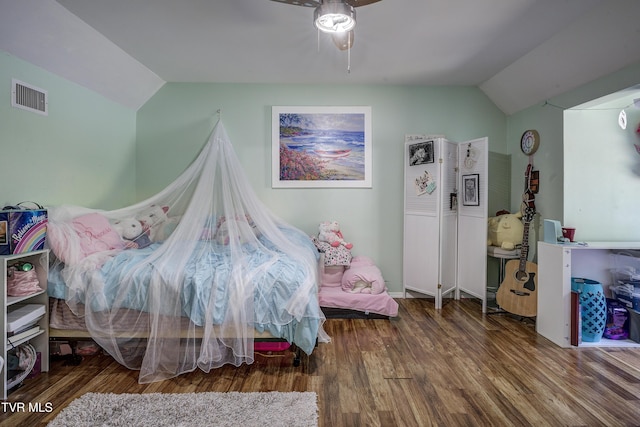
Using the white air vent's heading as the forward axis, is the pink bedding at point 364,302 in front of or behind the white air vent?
in front

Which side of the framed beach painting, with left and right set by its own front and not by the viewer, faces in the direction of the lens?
front

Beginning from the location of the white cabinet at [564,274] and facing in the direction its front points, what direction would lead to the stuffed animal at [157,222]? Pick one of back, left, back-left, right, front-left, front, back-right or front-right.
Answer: front-right

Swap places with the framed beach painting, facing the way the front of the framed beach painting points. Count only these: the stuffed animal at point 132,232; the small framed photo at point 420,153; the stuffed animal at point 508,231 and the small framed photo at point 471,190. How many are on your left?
3

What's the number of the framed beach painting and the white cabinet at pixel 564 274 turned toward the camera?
2

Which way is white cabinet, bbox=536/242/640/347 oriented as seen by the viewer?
toward the camera

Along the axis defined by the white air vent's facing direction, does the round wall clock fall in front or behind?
in front

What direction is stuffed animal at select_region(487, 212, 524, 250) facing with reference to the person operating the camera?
facing the viewer and to the left of the viewer

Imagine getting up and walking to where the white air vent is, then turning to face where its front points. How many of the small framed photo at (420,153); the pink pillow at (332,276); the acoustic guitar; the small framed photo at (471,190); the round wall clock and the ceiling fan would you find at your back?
0

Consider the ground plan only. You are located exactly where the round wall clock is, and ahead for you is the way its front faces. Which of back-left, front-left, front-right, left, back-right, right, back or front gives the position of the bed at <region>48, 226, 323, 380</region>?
front

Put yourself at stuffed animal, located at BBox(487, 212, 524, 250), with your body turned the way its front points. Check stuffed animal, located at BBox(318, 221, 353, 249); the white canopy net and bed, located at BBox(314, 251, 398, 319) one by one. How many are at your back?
0

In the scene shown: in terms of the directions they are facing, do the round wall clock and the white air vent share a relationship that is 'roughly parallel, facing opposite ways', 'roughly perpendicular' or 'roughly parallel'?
roughly parallel, facing opposite ways
